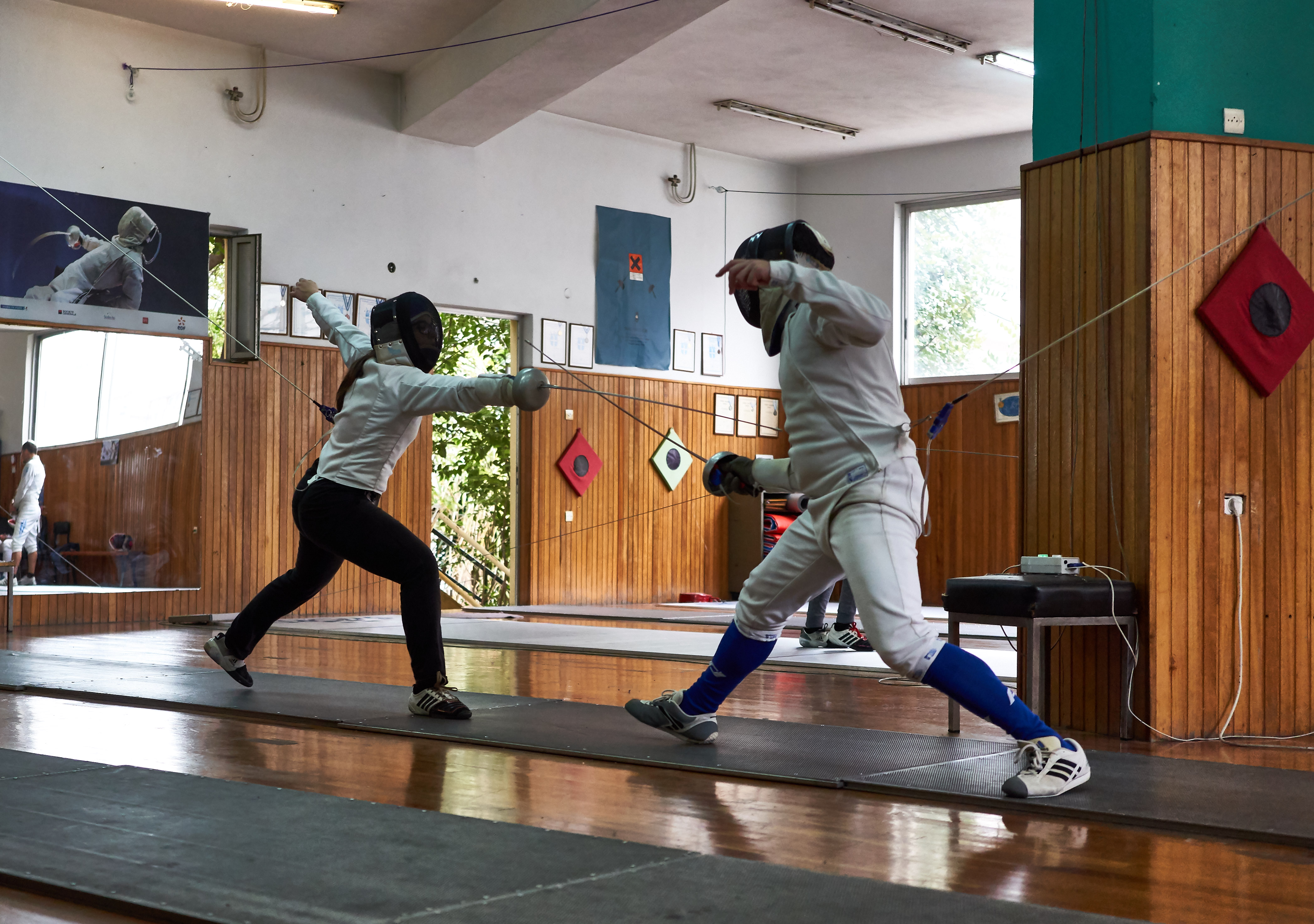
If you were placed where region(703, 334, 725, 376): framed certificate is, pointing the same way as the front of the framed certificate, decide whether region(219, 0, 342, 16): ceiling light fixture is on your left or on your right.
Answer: on your right

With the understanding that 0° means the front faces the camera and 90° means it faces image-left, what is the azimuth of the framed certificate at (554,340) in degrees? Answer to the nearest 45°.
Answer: approximately 315°

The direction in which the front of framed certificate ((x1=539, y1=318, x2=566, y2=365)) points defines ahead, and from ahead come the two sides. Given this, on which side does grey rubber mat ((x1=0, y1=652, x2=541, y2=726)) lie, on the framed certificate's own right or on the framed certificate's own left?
on the framed certificate's own right

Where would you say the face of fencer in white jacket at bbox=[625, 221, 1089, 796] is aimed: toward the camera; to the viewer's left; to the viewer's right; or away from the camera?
to the viewer's left

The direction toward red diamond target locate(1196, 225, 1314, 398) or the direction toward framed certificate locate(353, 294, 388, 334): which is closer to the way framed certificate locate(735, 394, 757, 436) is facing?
the red diamond target

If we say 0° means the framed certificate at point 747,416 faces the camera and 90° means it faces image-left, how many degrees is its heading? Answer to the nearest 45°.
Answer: approximately 315°
